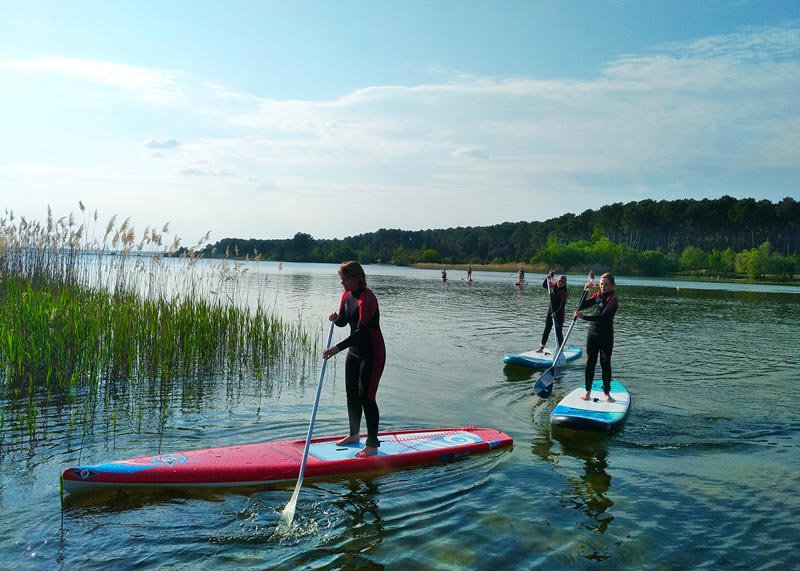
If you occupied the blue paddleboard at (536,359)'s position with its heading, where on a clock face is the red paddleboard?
The red paddleboard is roughly at 11 o'clock from the blue paddleboard.

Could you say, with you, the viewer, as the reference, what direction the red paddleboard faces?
facing to the left of the viewer

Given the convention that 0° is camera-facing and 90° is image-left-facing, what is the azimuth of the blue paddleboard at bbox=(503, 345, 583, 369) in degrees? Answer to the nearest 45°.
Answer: approximately 45°

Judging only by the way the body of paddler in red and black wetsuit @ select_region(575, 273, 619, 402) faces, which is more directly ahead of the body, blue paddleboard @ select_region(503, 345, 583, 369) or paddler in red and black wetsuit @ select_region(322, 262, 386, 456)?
the paddler in red and black wetsuit

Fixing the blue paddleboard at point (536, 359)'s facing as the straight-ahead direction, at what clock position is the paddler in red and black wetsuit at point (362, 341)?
The paddler in red and black wetsuit is roughly at 11 o'clock from the blue paddleboard.
